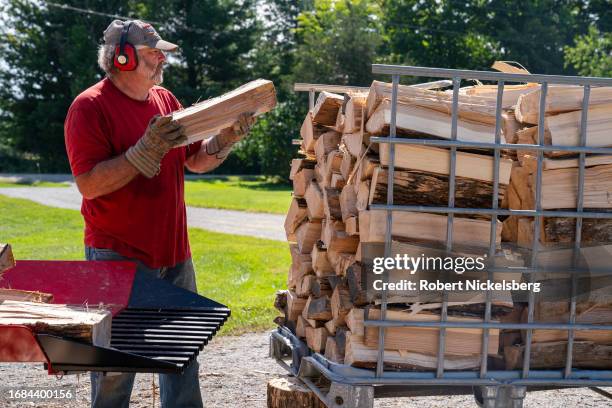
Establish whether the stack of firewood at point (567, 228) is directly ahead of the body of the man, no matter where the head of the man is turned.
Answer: yes

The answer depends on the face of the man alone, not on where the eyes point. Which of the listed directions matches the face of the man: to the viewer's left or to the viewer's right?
to the viewer's right

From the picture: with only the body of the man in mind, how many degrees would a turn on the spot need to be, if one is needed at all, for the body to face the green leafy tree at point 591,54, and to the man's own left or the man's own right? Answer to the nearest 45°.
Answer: approximately 90° to the man's own left

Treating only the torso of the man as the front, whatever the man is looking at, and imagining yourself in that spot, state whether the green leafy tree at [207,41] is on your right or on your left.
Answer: on your left

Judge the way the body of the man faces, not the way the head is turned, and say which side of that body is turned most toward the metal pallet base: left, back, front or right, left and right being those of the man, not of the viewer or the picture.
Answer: front

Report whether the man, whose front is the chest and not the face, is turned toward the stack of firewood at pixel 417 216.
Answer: yes

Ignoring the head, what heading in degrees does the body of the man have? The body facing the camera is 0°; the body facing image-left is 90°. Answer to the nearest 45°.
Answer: approximately 315°
